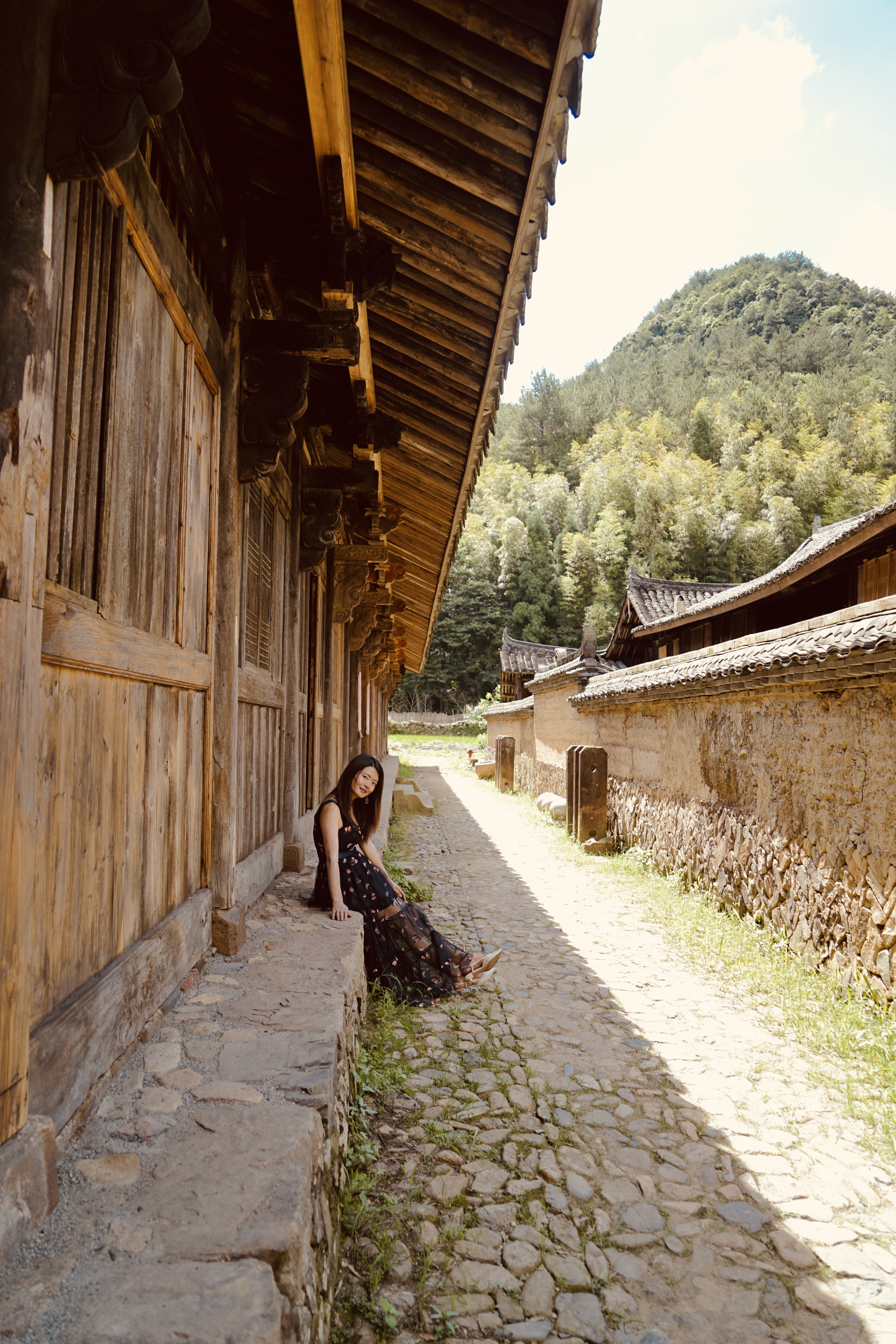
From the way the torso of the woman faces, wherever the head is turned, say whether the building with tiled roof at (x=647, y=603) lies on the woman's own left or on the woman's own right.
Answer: on the woman's own left

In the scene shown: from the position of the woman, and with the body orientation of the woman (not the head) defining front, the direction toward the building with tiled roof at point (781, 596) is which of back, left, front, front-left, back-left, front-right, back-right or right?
left

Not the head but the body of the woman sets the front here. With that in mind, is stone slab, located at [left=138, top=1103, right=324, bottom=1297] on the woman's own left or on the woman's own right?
on the woman's own right

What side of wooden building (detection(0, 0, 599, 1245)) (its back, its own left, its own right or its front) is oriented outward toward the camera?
right

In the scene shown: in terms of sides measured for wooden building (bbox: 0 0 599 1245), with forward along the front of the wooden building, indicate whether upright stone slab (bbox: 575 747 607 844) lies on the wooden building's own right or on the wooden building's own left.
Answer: on the wooden building's own left

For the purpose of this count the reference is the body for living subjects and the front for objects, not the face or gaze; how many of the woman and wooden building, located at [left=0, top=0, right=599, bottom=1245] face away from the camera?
0

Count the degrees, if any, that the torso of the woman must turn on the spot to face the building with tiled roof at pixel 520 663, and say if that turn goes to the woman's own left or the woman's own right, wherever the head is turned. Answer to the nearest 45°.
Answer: approximately 135° to the woman's own left

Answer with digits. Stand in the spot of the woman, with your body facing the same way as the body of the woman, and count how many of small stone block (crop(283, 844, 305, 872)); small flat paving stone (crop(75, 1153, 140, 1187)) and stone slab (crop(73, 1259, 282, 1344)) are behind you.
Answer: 1

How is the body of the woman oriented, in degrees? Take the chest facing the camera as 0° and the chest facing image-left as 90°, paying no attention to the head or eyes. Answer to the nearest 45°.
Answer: approximately 315°

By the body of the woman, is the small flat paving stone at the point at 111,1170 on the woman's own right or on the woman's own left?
on the woman's own right

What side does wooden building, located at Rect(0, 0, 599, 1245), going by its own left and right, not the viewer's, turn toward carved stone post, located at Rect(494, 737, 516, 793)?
left
